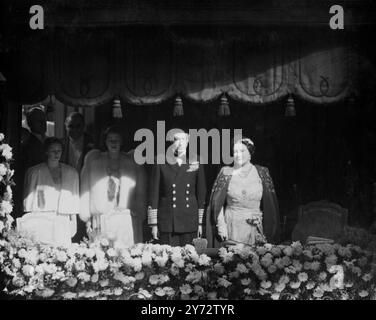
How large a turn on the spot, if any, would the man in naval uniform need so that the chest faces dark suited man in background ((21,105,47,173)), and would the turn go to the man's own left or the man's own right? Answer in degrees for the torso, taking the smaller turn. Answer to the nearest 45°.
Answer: approximately 90° to the man's own right

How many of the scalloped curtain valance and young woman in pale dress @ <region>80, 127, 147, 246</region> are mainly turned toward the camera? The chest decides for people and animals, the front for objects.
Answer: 2

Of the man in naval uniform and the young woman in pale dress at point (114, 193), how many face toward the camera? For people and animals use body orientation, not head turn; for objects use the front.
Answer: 2

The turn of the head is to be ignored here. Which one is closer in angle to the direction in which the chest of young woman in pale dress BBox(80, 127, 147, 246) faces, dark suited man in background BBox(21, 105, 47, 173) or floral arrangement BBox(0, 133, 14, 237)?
the floral arrangement

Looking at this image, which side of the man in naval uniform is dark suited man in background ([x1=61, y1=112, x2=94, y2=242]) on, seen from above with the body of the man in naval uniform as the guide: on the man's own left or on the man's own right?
on the man's own right

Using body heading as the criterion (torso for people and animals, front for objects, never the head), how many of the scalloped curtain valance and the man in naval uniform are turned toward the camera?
2
